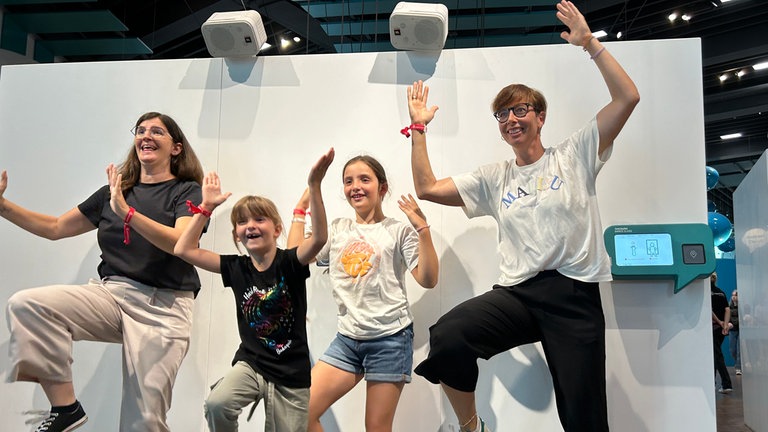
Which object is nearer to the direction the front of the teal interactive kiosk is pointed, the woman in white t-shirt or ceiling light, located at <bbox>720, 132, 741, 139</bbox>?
the woman in white t-shirt

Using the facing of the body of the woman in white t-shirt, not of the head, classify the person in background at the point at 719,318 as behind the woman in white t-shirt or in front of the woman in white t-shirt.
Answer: behind

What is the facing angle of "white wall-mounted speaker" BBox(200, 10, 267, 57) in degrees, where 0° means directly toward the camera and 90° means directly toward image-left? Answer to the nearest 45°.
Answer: approximately 45°

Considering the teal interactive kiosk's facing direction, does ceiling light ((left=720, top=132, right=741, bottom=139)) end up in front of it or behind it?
behind

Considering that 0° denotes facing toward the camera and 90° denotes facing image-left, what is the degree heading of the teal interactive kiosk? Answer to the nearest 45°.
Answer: approximately 0°

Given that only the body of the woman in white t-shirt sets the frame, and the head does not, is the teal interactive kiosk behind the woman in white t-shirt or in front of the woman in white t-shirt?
behind

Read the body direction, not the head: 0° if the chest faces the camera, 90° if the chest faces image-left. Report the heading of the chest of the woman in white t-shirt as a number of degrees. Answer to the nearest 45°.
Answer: approximately 45°
